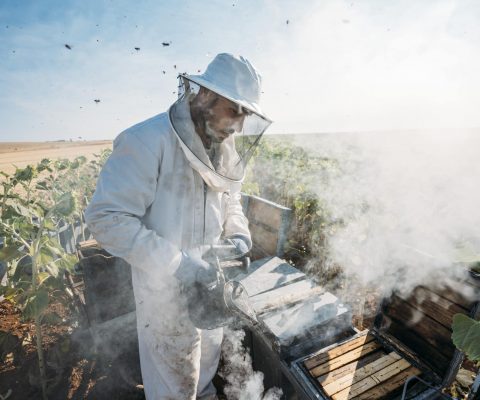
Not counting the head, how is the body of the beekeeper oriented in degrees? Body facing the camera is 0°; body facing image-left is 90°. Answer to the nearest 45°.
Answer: approximately 315°
